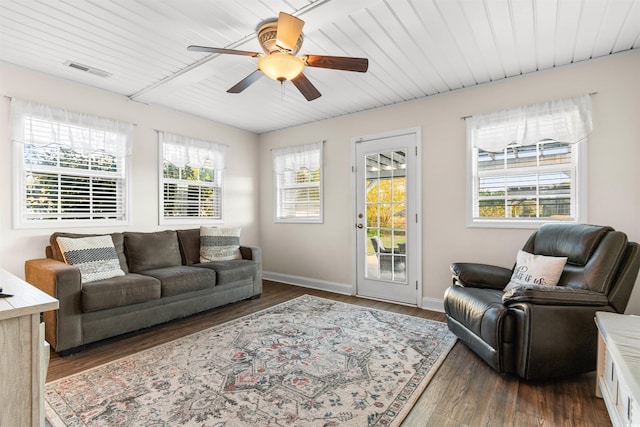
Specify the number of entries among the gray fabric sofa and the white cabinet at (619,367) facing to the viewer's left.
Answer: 1

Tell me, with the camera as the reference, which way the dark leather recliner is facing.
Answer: facing the viewer and to the left of the viewer

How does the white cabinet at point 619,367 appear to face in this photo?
to the viewer's left

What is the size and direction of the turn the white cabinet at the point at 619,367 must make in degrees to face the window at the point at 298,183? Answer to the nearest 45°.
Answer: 0° — it already faces it

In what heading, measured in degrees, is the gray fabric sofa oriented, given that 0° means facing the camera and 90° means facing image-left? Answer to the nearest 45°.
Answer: approximately 315°

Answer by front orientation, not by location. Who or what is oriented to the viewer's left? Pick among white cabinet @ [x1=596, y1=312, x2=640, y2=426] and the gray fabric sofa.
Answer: the white cabinet

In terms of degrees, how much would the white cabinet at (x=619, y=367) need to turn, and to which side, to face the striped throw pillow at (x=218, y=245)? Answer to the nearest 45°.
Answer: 0° — it already faces it

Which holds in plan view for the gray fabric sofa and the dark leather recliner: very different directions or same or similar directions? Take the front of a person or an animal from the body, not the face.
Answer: very different directions

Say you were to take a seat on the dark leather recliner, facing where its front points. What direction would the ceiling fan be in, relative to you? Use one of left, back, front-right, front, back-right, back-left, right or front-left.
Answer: front

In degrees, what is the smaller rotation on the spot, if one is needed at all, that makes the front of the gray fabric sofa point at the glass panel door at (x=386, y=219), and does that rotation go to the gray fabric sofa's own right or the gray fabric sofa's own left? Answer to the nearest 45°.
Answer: approximately 45° to the gray fabric sofa's own left

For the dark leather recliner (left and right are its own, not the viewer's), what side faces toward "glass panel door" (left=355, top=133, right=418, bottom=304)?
right

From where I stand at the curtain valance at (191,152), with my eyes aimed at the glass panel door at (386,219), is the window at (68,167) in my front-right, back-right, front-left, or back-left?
back-right

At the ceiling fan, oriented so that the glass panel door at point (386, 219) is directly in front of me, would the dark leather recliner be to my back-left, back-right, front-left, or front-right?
front-right

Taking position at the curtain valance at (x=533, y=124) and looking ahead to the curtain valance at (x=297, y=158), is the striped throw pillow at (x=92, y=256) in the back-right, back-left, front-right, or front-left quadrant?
front-left

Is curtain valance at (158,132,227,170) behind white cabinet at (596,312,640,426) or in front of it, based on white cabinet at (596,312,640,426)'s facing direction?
in front

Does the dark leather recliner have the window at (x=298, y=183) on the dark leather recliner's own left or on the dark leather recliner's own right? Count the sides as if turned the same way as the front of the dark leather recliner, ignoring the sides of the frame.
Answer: on the dark leather recliner's own right

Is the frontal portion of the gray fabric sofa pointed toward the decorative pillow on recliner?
yes
